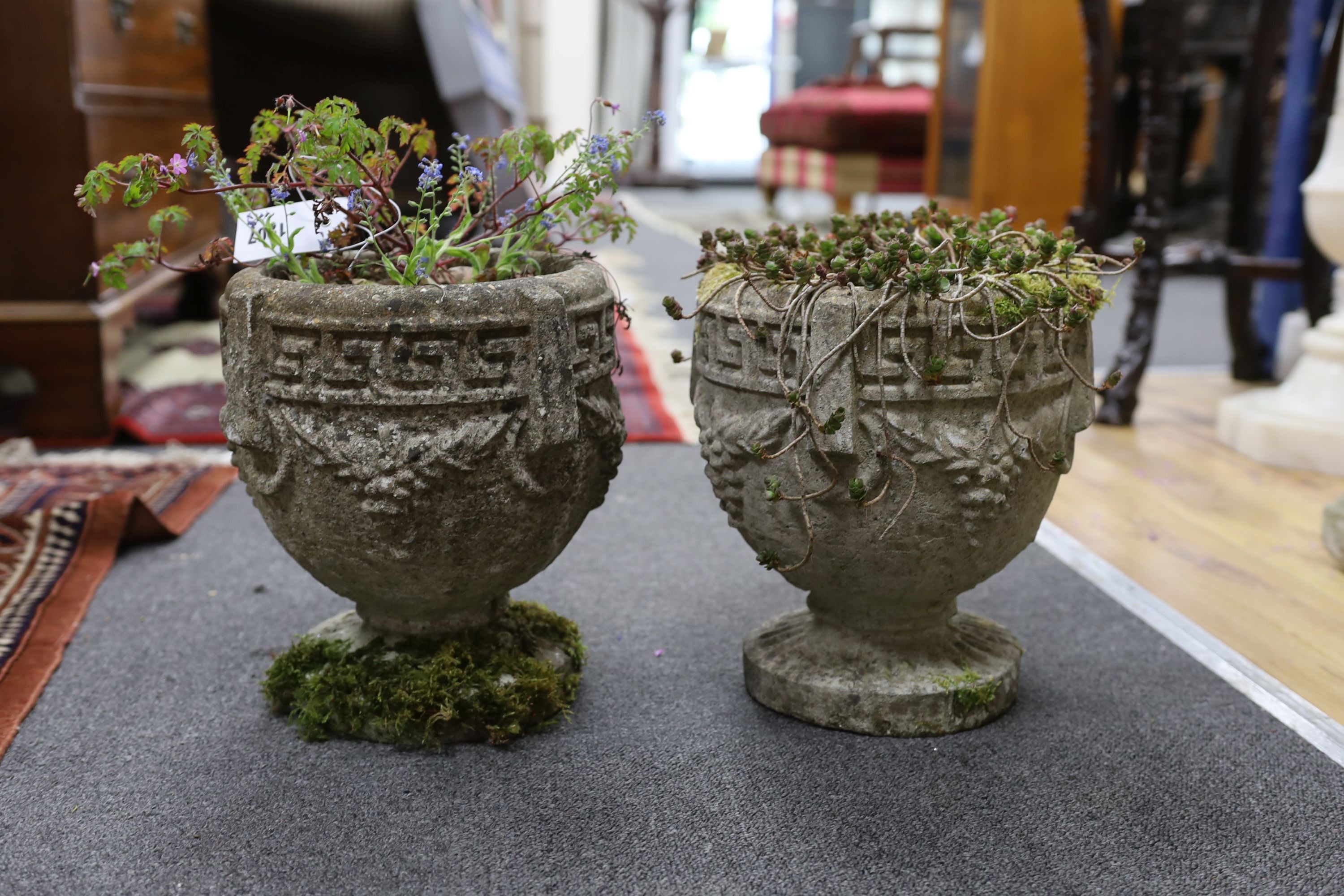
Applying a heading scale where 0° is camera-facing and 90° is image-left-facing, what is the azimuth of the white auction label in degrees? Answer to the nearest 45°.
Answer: approximately 0°

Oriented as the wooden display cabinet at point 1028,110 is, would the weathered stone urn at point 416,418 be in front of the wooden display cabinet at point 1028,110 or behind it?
in front

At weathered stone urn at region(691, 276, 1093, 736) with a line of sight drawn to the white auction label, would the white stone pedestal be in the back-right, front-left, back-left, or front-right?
back-right

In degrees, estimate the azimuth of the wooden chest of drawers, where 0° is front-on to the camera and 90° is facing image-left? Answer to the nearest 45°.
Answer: approximately 315°

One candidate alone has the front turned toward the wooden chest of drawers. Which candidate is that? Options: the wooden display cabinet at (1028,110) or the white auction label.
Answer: the wooden display cabinet

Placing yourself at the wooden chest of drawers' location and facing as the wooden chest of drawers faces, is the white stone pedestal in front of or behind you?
in front

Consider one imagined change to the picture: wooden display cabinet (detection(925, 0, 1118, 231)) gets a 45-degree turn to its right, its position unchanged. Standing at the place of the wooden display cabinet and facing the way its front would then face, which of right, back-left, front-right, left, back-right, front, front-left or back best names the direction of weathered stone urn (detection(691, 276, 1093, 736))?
left

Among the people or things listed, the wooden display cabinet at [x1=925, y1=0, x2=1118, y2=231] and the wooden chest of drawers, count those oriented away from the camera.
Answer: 0

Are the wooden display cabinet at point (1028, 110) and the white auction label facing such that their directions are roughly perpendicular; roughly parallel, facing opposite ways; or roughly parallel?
roughly perpendicular

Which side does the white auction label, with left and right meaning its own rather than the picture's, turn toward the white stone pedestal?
left

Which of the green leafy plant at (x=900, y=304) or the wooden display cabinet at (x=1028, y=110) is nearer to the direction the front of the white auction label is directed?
the green leafy plant

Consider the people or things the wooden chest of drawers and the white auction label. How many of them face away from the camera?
0

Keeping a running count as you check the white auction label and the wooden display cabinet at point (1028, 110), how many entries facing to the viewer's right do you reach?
0

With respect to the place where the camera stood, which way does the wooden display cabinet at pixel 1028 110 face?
facing the viewer and to the left of the viewer
